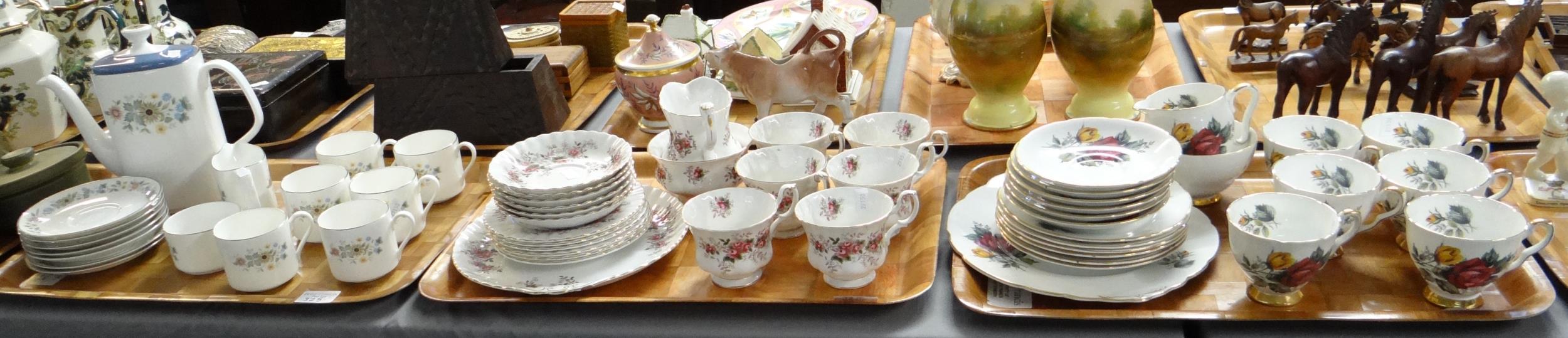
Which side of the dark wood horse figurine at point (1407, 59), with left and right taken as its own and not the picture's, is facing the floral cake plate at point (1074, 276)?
back

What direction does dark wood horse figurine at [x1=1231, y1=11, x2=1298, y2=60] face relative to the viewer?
to the viewer's right

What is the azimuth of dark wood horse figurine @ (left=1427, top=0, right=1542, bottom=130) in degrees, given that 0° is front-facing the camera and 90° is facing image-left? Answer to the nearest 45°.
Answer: approximately 270°

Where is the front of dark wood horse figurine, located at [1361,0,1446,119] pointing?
to the viewer's right

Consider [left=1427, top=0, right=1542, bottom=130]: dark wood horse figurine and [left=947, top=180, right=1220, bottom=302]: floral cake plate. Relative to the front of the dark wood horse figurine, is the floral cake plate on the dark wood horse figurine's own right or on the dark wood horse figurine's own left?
on the dark wood horse figurine's own right

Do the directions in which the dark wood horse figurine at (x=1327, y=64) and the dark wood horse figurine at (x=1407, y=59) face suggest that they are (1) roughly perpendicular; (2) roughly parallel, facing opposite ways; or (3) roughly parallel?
roughly parallel

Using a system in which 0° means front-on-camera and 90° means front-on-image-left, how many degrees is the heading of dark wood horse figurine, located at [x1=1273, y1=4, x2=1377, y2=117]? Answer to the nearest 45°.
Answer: approximately 270°

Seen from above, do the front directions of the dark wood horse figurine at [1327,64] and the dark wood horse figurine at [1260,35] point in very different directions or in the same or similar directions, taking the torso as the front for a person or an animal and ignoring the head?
same or similar directions

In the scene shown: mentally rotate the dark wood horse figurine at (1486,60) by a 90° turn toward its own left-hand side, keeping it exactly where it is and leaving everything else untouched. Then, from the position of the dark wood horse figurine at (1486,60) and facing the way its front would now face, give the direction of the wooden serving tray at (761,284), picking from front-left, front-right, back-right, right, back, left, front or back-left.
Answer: back-left

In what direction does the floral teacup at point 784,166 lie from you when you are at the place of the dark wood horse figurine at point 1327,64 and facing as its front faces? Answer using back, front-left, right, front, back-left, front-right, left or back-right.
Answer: back-right

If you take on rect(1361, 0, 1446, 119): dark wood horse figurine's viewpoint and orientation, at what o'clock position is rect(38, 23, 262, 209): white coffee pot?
The white coffee pot is roughly at 5 o'clock from the dark wood horse figurine.
